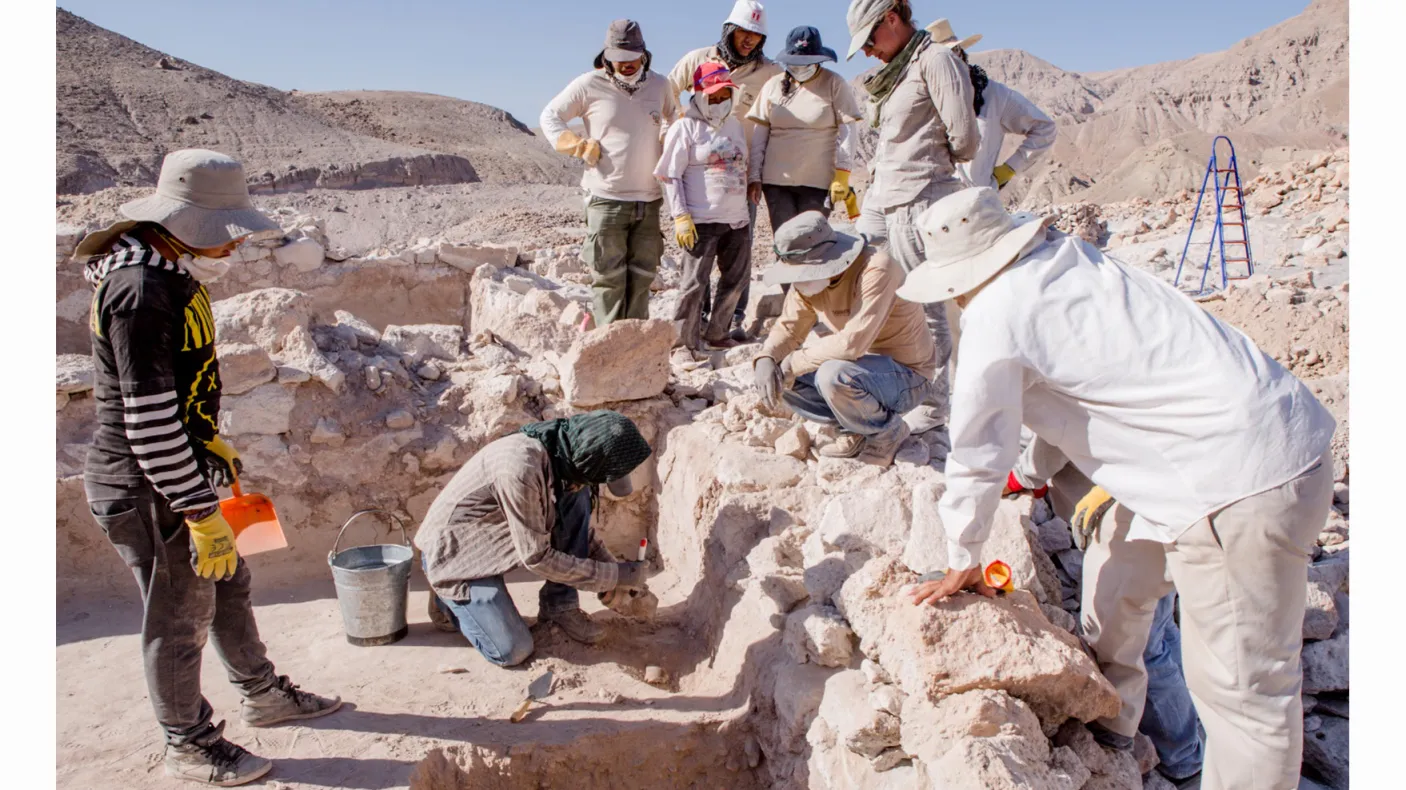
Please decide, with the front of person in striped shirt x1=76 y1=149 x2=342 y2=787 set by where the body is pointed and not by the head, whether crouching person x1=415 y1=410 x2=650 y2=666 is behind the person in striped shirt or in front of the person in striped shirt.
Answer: in front

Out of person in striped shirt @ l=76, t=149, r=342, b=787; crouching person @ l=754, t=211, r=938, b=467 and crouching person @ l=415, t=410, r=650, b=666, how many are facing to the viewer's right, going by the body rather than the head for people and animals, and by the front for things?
2

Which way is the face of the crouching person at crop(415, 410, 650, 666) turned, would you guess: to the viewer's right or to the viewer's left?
to the viewer's right

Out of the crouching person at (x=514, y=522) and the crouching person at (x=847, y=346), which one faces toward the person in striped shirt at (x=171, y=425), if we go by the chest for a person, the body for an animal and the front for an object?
the crouching person at (x=847, y=346)

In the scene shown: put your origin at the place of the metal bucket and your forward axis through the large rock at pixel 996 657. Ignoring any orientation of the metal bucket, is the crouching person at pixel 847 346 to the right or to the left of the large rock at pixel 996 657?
left

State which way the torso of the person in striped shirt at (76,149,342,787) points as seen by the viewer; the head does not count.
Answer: to the viewer's right

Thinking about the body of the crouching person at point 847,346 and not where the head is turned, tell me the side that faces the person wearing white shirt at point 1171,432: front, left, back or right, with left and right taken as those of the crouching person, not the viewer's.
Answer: left

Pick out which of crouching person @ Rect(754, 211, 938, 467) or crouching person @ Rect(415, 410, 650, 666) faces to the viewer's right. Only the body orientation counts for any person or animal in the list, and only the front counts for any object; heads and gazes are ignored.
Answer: crouching person @ Rect(415, 410, 650, 666)

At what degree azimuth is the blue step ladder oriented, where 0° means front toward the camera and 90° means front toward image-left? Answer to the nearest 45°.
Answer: approximately 315°

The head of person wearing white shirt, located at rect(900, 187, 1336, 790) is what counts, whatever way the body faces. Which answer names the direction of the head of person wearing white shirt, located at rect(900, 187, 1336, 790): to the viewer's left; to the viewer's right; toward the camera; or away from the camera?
to the viewer's left

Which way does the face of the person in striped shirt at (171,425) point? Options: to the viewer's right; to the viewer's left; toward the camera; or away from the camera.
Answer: to the viewer's right

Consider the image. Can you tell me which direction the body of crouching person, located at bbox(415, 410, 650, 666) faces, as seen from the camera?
to the viewer's right
